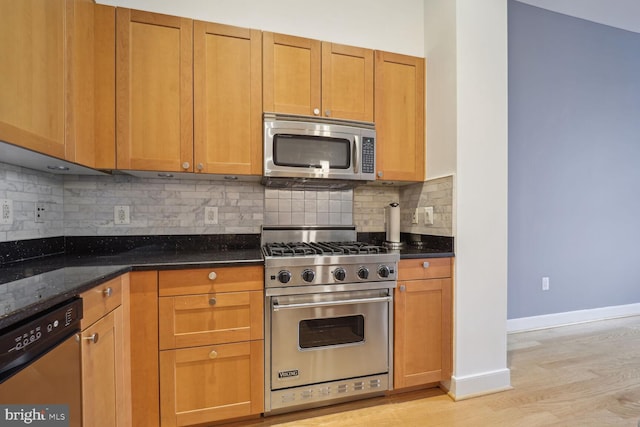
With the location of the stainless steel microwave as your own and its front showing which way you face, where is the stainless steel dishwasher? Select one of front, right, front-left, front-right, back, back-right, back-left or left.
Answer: front-right

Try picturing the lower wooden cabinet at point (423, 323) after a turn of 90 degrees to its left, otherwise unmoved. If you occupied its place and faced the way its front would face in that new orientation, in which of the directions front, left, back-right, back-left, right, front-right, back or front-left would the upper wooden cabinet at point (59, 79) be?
back

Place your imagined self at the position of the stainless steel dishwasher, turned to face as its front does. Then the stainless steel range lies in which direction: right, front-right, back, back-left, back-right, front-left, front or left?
front-left

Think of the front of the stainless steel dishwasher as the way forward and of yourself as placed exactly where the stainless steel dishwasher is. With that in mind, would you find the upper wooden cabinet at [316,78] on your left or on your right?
on your left

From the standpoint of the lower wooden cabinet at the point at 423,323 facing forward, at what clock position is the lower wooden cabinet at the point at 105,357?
the lower wooden cabinet at the point at 105,357 is roughly at 3 o'clock from the lower wooden cabinet at the point at 423,323.

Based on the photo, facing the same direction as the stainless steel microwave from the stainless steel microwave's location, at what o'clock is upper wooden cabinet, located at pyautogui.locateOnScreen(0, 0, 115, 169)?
The upper wooden cabinet is roughly at 2 o'clock from the stainless steel microwave.

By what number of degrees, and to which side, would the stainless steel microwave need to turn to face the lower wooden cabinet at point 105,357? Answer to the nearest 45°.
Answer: approximately 45° to its right

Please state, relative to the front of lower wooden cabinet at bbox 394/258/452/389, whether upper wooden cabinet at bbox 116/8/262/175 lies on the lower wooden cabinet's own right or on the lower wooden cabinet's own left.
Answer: on the lower wooden cabinet's own right

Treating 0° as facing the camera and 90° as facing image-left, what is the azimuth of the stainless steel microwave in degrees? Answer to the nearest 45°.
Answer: approximately 0°

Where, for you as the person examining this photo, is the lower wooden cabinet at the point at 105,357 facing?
facing the viewer and to the right of the viewer
